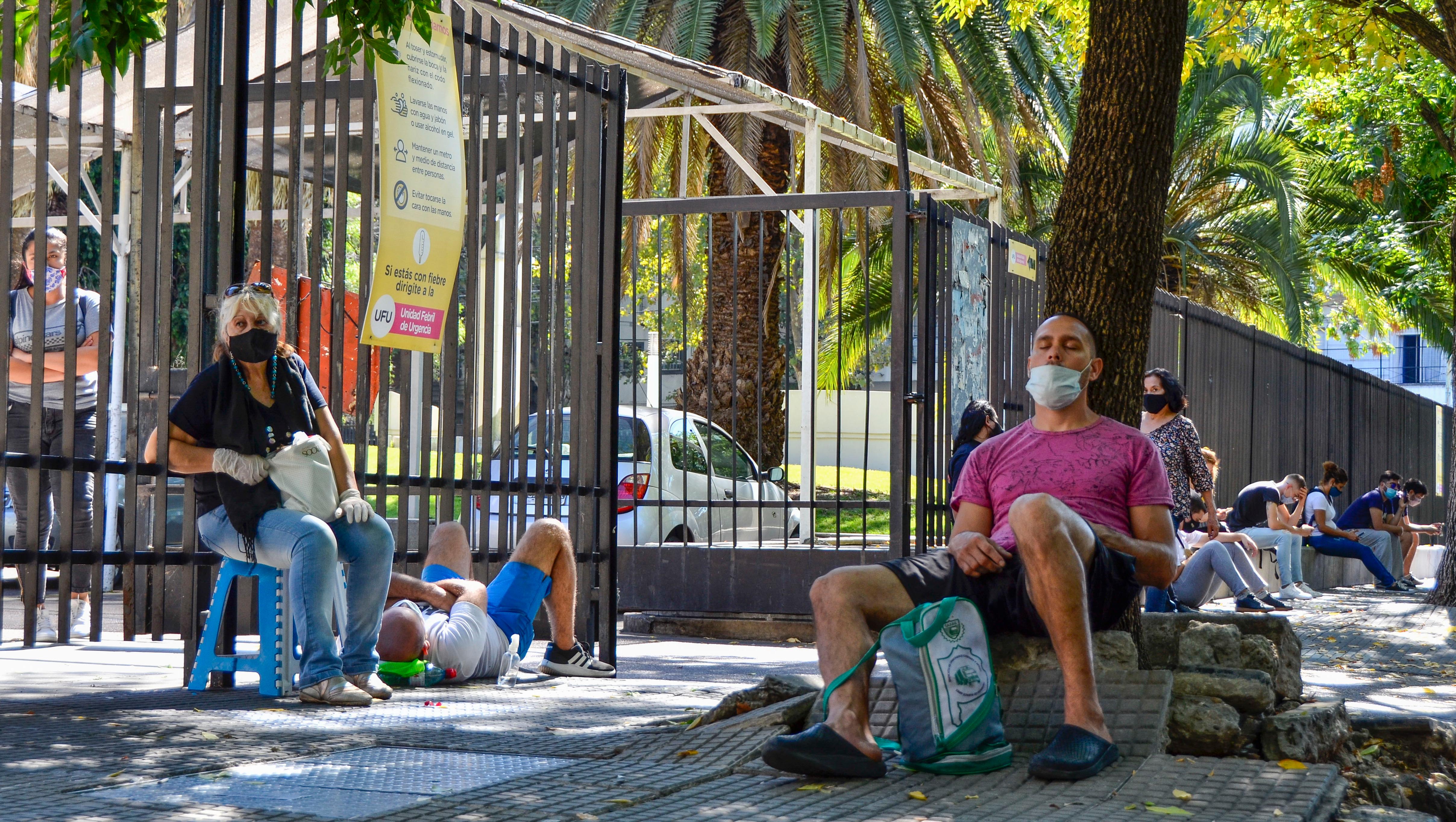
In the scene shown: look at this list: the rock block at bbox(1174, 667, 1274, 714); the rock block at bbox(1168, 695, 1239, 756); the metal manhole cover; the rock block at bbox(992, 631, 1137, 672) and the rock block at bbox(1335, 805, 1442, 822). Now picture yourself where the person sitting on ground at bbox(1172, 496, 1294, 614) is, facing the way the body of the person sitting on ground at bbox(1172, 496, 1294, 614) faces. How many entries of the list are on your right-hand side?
5

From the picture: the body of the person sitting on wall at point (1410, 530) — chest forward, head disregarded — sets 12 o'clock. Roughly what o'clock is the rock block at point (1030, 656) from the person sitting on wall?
The rock block is roughly at 3 o'clock from the person sitting on wall.

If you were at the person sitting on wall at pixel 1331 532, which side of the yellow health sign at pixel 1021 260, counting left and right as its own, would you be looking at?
left

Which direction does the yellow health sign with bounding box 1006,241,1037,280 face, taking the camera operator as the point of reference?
facing the viewer and to the right of the viewer

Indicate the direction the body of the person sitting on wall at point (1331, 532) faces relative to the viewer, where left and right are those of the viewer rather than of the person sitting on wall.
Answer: facing to the right of the viewer

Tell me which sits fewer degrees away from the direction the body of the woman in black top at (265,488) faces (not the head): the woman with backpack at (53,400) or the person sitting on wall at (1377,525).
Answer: the person sitting on wall

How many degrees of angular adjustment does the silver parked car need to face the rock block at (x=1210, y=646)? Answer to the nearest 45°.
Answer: approximately 135° to its right

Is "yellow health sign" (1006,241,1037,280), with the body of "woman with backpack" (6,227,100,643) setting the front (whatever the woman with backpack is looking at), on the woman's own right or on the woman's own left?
on the woman's own left

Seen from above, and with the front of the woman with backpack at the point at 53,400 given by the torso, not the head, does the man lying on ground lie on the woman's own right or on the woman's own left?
on the woman's own left

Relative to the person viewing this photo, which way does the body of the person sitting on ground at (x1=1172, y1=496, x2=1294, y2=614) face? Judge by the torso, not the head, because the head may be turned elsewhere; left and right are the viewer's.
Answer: facing to the right of the viewer

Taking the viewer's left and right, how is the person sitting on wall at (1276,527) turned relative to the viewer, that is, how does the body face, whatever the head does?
facing to the right of the viewer
